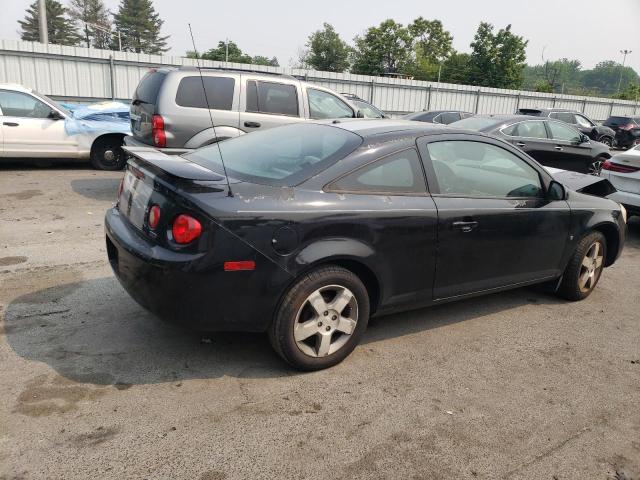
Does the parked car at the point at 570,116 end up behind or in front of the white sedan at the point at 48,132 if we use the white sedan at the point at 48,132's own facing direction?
in front

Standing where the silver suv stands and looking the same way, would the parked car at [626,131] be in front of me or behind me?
in front

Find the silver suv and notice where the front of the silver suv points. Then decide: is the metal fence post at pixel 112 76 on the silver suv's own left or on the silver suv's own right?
on the silver suv's own left

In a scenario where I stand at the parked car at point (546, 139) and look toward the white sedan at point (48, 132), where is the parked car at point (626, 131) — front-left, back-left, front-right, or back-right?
back-right

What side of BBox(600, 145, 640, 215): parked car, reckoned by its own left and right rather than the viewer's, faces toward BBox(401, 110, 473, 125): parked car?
left

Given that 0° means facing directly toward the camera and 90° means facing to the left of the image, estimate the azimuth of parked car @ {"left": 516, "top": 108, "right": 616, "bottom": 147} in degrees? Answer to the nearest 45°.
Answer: approximately 315°

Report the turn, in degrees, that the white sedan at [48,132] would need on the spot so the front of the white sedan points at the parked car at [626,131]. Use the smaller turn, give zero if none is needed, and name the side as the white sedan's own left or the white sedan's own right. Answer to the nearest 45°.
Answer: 0° — it already faces it

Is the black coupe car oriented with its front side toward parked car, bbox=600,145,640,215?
yes

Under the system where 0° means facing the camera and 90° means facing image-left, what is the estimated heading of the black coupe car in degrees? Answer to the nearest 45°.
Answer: approximately 225°

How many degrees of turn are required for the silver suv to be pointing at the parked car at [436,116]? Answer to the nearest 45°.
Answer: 0° — it already faces it

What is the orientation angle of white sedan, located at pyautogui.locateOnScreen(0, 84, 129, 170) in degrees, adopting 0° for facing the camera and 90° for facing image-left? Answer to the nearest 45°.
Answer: approximately 270°
